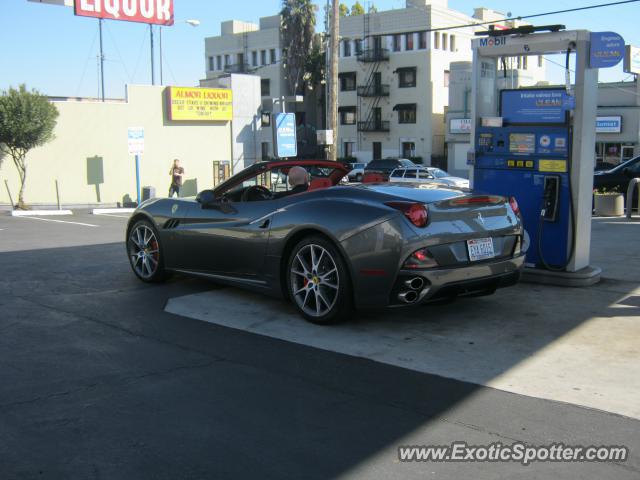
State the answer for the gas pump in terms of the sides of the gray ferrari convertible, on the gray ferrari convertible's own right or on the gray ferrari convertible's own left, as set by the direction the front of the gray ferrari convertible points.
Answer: on the gray ferrari convertible's own right

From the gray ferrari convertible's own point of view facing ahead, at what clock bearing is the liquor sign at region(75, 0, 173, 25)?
The liquor sign is roughly at 1 o'clock from the gray ferrari convertible.

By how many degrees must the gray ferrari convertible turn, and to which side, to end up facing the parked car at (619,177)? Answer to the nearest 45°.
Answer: approximately 90° to its right

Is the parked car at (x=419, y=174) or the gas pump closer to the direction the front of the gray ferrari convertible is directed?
the parked car

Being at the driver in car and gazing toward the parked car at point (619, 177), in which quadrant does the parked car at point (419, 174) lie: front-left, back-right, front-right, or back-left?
front-left

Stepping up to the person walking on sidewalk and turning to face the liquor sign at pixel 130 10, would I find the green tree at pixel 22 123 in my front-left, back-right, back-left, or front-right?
front-left

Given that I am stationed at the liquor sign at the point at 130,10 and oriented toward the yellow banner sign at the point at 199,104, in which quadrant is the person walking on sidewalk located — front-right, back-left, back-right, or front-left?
front-right

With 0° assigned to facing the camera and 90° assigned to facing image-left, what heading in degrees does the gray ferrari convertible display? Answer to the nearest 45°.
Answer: approximately 135°

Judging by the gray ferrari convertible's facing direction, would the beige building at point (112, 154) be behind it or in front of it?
in front

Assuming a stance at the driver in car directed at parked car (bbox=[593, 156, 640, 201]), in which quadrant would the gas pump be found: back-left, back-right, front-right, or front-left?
front-right

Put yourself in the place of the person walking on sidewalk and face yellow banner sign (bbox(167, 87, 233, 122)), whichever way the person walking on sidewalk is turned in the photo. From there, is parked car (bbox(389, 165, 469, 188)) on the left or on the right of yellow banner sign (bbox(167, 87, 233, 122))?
right

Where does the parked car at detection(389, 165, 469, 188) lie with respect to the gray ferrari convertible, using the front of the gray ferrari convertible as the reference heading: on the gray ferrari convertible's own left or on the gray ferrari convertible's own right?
on the gray ferrari convertible's own right

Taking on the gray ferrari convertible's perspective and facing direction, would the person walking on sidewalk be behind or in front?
in front

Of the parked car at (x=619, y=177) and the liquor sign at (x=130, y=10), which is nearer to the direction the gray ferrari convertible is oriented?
the liquor sign
